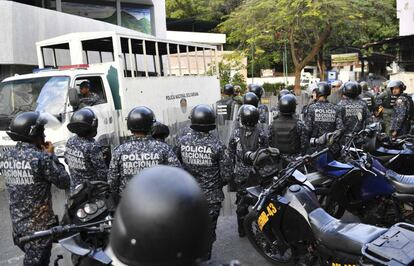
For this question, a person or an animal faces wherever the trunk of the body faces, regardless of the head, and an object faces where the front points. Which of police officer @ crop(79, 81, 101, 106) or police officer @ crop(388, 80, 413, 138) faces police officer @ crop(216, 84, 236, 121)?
police officer @ crop(388, 80, 413, 138)

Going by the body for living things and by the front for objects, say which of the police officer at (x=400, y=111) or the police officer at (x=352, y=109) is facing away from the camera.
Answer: the police officer at (x=352, y=109)

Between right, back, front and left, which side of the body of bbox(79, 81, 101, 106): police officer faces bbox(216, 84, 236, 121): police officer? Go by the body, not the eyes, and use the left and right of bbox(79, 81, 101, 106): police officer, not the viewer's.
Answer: back

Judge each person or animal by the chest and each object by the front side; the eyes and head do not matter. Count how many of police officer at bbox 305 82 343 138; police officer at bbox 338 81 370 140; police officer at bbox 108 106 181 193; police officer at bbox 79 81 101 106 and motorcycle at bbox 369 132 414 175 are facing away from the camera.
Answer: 3

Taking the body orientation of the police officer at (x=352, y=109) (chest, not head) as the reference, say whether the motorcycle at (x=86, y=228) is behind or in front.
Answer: behind

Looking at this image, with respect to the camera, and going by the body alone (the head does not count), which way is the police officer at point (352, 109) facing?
away from the camera

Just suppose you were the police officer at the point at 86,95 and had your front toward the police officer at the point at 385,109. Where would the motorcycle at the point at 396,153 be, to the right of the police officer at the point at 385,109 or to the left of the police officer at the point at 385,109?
right

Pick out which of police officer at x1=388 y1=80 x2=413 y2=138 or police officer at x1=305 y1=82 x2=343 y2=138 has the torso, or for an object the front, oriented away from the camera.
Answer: police officer at x1=305 y1=82 x2=343 y2=138

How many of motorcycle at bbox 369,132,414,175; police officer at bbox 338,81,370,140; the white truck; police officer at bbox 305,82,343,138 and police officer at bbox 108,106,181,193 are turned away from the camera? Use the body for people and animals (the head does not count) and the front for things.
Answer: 3

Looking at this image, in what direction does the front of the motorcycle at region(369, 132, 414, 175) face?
to the viewer's left

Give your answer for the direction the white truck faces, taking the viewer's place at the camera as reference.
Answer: facing the viewer and to the left of the viewer

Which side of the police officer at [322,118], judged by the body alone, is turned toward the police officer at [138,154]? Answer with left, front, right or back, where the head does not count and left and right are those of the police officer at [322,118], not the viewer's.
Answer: back

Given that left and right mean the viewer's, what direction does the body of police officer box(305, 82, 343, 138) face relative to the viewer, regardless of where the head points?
facing away from the viewer

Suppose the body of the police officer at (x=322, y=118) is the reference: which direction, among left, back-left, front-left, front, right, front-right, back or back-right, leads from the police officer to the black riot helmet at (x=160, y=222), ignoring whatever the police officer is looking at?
back

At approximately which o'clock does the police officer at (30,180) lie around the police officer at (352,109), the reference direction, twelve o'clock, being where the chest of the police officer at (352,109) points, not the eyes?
the police officer at (30,180) is roughly at 7 o'clock from the police officer at (352,109).

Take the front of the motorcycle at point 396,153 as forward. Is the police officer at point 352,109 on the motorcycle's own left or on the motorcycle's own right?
on the motorcycle's own right

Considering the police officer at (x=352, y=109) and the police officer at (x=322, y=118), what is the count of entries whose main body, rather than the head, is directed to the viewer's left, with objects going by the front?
0

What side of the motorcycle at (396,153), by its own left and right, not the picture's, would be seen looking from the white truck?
front

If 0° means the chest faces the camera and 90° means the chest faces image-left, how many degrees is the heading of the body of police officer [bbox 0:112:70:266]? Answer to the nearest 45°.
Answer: approximately 225°

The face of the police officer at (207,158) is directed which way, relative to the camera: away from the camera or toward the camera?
away from the camera
